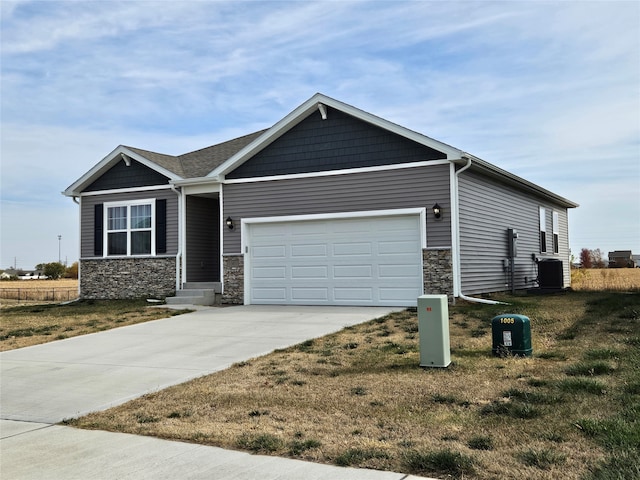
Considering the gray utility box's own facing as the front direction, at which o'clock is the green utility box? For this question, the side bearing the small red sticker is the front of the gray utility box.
The green utility box is roughly at 8 o'clock from the gray utility box.

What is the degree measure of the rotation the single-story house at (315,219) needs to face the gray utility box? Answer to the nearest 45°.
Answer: approximately 45° to its left

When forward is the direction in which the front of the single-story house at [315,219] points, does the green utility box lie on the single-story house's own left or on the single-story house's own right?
on the single-story house's own left

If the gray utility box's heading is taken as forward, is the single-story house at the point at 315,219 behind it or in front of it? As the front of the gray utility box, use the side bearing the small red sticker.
behind

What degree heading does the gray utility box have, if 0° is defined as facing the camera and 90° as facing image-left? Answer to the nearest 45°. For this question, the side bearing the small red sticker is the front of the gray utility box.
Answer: approximately 0°

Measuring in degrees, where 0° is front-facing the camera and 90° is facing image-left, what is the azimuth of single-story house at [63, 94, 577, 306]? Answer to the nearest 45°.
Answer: approximately 45°
